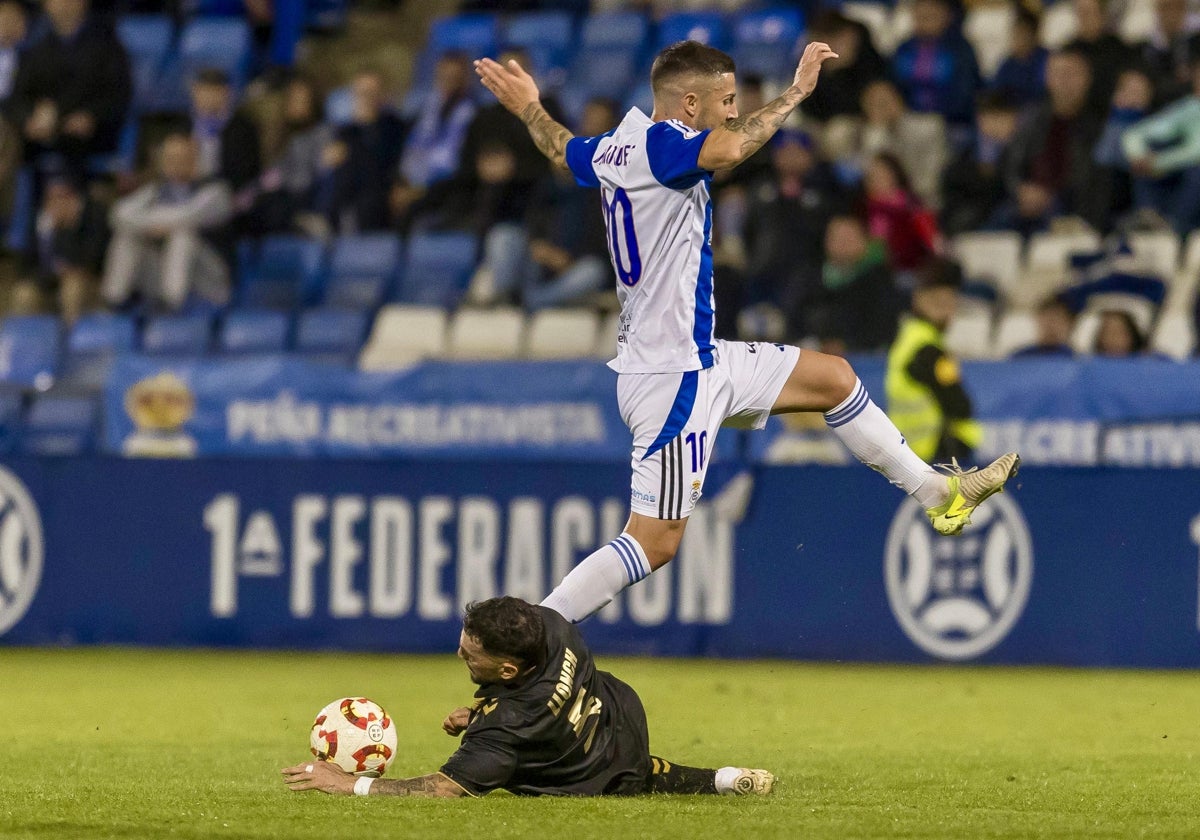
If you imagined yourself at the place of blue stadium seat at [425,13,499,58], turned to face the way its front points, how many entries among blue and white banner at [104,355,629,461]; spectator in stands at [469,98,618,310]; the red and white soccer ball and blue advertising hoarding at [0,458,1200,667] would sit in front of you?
4

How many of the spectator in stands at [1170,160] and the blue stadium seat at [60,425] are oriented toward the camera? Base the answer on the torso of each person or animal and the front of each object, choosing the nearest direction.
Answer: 2

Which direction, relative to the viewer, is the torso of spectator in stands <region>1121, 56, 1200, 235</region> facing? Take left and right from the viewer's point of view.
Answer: facing the viewer

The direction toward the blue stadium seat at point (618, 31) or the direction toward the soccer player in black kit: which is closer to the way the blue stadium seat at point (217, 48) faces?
the soccer player in black kit

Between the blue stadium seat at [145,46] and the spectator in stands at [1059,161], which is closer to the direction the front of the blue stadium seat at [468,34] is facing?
the spectator in stands

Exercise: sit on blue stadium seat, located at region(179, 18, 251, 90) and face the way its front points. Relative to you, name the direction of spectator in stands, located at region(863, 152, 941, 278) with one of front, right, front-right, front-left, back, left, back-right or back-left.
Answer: front-left

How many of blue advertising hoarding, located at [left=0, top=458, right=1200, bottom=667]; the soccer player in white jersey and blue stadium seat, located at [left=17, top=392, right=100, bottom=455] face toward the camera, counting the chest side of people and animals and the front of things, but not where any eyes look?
2

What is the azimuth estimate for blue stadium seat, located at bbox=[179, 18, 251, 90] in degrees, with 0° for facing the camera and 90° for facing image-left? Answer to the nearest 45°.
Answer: approximately 0°

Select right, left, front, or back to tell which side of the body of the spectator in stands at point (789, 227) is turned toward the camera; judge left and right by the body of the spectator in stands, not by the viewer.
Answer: front

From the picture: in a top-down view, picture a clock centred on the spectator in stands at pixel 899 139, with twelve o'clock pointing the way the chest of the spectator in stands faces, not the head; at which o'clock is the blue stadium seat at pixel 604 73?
The blue stadium seat is roughly at 4 o'clock from the spectator in stands.

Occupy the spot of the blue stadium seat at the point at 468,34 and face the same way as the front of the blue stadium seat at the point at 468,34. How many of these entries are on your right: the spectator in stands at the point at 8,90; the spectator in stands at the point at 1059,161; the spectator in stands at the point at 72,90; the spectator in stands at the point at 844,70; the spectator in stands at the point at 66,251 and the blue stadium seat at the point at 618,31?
3

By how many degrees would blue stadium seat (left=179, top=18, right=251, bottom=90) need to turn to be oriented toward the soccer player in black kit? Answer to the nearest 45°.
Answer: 0° — it already faces them

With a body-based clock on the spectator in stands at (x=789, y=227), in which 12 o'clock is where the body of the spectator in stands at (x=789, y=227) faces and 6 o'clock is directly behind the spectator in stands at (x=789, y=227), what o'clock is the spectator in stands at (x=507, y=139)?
the spectator in stands at (x=507, y=139) is roughly at 4 o'clock from the spectator in stands at (x=789, y=227).

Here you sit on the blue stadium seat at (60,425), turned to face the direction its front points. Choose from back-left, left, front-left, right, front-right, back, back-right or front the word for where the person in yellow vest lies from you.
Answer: front-left

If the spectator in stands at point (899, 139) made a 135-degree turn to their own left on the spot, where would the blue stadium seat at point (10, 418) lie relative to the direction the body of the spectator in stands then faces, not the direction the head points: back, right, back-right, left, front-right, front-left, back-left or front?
back-left

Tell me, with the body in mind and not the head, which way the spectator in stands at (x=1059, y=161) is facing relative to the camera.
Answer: toward the camera

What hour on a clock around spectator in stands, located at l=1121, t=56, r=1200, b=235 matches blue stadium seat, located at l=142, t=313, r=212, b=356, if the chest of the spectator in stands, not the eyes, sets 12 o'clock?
The blue stadium seat is roughly at 3 o'clock from the spectator in stands.
